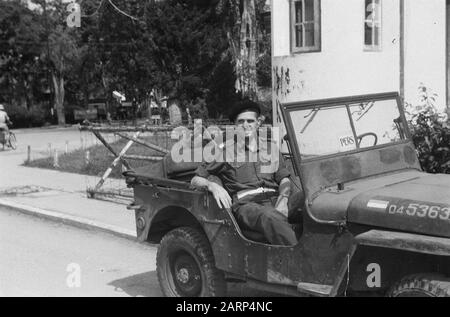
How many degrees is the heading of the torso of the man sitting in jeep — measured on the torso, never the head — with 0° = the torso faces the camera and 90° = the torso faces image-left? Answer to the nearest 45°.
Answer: approximately 0°

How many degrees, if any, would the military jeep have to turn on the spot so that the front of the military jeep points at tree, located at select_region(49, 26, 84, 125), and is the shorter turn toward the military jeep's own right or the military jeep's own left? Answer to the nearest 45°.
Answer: approximately 135° to the military jeep's own left

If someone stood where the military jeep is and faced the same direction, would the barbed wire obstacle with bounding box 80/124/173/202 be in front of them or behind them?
behind

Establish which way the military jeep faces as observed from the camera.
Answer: facing the viewer and to the right of the viewer

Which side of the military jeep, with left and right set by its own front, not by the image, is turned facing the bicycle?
back

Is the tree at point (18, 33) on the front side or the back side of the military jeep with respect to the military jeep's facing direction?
on the back side

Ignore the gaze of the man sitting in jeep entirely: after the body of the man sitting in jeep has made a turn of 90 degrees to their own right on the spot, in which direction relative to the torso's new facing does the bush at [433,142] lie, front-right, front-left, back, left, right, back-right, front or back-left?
back-right

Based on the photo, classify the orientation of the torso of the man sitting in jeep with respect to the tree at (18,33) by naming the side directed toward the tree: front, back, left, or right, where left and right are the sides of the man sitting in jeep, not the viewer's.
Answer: back
